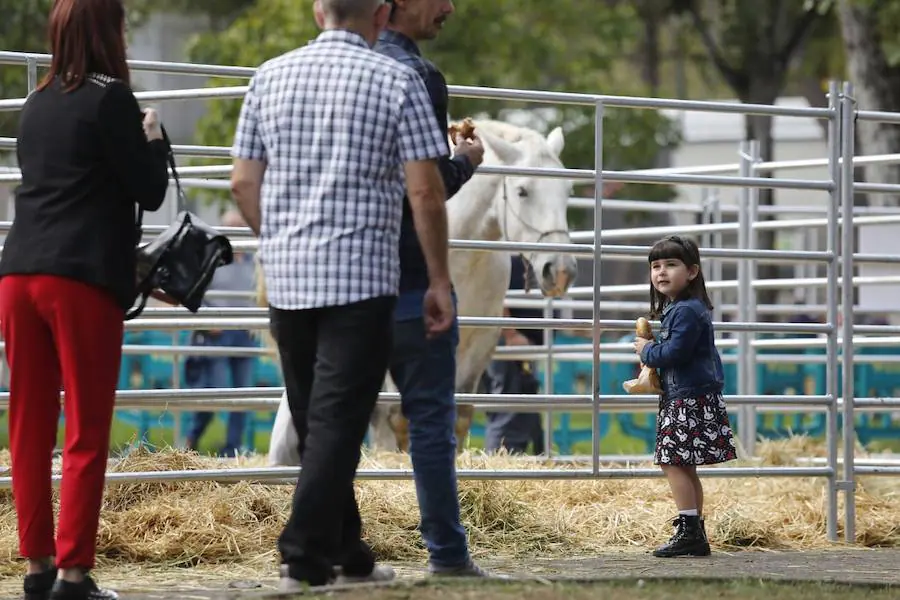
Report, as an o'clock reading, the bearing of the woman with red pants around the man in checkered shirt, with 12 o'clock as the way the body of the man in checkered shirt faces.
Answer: The woman with red pants is roughly at 8 o'clock from the man in checkered shirt.

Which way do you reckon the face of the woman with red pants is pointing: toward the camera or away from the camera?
away from the camera

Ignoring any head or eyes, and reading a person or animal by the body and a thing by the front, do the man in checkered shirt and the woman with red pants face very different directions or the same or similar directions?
same or similar directions

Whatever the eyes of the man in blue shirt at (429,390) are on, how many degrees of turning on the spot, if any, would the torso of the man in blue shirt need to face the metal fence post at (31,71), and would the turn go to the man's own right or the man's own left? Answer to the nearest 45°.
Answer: approximately 135° to the man's own left

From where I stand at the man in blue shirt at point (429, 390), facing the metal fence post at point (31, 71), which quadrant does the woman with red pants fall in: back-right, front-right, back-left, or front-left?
front-left

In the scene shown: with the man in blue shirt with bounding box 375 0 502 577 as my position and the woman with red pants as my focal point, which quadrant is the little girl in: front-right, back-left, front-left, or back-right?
back-right

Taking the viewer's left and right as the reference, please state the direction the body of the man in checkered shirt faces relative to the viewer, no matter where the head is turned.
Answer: facing away from the viewer and to the right of the viewer

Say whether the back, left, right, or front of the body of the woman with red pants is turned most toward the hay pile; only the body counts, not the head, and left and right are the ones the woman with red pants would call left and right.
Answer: front

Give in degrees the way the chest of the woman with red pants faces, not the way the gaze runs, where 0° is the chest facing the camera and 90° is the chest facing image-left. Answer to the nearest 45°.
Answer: approximately 225°

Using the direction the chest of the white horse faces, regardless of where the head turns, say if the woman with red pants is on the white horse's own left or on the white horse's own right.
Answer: on the white horse's own right
